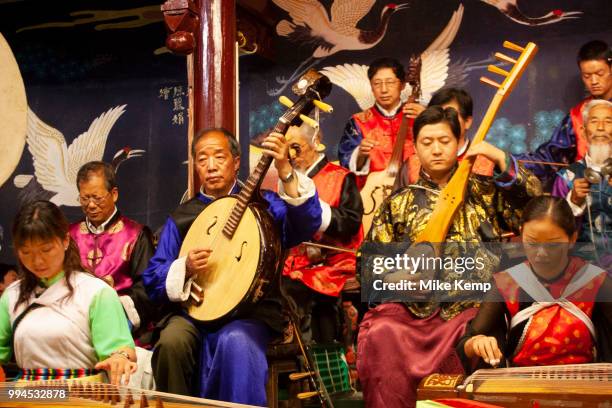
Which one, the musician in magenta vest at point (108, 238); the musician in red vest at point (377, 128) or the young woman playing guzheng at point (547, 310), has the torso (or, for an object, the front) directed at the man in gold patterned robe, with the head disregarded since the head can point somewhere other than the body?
the musician in red vest at point (377, 128)

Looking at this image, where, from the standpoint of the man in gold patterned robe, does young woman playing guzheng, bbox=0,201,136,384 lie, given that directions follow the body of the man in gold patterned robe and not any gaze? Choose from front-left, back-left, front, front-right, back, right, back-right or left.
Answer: front-right

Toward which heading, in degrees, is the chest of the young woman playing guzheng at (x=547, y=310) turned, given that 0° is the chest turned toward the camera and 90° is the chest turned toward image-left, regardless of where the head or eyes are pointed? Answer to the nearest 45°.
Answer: approximately 0°

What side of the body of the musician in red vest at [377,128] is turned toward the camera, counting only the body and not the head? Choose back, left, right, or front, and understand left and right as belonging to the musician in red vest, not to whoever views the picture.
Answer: front

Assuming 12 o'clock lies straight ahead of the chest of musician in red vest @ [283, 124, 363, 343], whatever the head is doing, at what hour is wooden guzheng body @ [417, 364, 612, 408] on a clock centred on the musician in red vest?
The wooden guzheng body is roughly at 10 o'clock from the musician in red vest.

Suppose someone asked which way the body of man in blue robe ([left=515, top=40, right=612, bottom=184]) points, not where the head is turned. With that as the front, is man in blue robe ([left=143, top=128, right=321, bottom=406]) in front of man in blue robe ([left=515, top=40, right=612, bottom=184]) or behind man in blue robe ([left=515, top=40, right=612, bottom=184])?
in front

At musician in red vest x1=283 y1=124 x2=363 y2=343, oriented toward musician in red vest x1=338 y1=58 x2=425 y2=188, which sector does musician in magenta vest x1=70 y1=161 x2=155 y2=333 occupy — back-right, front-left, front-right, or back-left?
back-left

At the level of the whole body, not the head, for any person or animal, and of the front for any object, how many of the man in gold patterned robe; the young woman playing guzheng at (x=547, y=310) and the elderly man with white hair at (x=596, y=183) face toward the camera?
3

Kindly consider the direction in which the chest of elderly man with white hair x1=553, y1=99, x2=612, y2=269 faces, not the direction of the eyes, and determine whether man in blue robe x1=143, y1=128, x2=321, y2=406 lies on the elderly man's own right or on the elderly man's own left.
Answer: on the elderly man's own right

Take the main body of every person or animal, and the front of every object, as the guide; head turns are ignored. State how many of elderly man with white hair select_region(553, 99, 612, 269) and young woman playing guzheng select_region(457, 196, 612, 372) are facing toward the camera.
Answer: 2

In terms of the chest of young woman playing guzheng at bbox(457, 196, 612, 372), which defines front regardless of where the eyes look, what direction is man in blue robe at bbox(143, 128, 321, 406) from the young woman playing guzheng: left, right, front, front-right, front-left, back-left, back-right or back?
right

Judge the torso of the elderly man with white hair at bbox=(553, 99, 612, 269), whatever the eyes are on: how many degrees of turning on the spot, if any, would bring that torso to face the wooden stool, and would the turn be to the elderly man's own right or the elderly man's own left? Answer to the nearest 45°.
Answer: approximately 45° to the elderly man's own right

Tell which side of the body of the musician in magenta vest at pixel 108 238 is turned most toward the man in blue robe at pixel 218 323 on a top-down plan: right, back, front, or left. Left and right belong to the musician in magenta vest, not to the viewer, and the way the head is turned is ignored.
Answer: left

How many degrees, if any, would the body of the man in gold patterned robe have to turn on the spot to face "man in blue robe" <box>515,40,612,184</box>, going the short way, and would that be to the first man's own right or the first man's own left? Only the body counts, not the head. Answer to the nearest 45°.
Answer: approximately 135° to the first man's own left

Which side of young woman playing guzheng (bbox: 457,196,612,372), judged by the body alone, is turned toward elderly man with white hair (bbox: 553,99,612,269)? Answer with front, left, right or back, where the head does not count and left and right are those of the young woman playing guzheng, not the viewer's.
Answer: back
